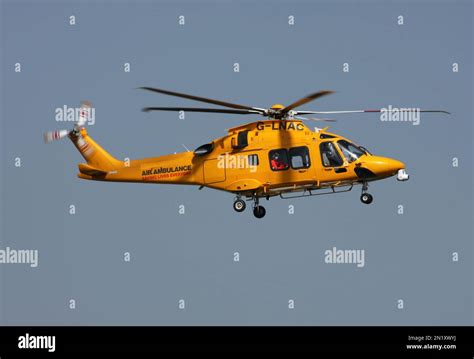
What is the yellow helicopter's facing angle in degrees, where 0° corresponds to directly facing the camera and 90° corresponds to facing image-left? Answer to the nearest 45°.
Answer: approximately 270°
